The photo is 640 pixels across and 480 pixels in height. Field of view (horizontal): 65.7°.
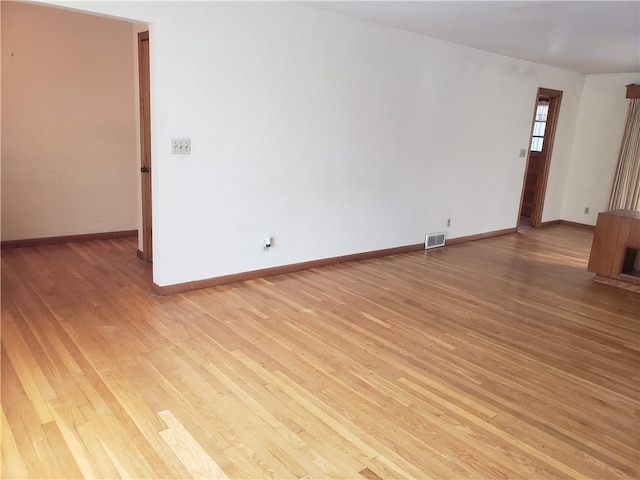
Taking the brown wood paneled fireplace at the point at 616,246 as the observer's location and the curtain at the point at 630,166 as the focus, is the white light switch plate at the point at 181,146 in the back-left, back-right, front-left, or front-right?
back-left

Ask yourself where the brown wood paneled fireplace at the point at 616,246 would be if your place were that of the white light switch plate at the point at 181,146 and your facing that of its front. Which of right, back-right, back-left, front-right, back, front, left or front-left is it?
left

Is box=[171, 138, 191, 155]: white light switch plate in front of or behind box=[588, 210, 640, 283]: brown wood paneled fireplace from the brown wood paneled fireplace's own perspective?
in front

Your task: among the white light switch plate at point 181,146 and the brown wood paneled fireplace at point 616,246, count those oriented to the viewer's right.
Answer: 0

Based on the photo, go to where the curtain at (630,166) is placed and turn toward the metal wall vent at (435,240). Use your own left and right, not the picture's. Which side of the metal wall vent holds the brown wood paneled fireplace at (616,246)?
left

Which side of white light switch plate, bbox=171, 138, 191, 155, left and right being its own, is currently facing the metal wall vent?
left

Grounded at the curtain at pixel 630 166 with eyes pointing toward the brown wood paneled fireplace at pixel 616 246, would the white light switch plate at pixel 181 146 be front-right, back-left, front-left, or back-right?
front-right

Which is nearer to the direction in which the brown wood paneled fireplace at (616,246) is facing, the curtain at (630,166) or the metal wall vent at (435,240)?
the metal wall vent

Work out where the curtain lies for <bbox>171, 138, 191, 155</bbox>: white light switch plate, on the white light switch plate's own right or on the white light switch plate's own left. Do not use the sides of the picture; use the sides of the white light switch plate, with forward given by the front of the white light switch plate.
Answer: on the white light switch plate's own left

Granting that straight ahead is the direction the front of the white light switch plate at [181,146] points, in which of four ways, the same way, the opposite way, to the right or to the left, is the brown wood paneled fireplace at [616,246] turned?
to the right

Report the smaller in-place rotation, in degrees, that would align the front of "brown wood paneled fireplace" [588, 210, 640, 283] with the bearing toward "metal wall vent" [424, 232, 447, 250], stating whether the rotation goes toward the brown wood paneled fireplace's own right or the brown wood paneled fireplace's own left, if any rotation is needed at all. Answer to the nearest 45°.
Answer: approximately 45° to the brown wood paneled fireplace's own right

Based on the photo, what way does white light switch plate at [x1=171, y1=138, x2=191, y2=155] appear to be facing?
toward the camera
